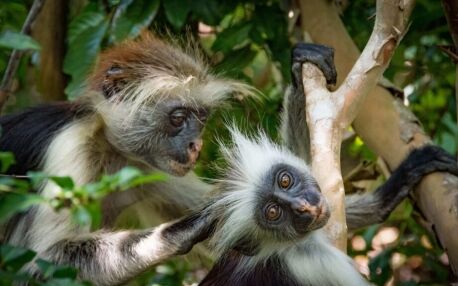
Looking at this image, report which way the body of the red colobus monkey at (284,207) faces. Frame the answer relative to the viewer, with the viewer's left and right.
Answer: facing the viewer and to the right of the viewer
